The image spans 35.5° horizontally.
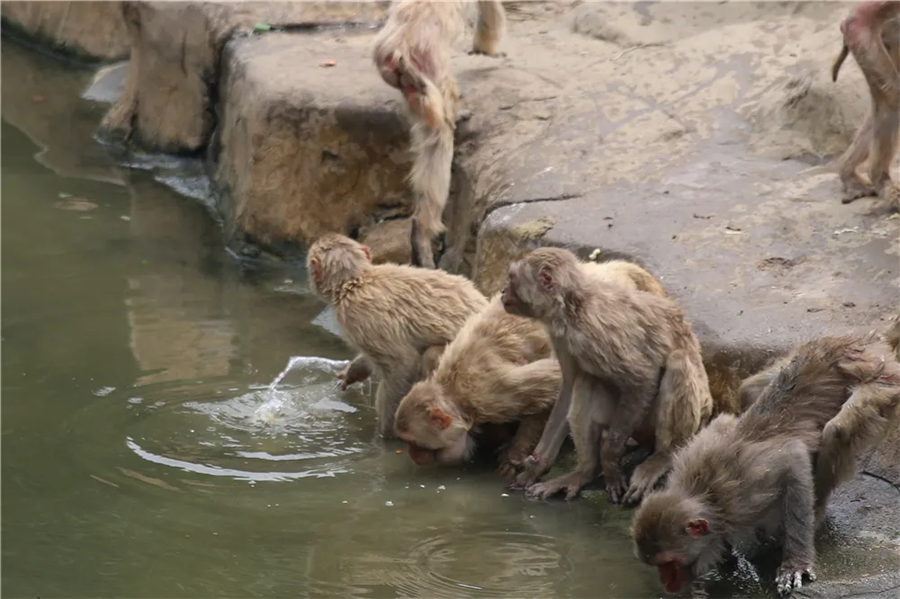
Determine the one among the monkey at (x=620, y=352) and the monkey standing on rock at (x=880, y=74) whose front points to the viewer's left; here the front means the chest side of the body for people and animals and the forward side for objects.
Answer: the monkey

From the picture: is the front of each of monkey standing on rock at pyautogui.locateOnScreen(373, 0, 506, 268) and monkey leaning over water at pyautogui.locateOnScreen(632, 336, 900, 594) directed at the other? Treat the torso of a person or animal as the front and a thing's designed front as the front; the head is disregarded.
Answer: no

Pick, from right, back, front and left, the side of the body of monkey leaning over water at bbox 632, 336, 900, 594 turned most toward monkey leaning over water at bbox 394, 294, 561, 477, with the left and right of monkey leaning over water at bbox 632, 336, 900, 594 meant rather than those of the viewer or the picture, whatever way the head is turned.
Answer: right

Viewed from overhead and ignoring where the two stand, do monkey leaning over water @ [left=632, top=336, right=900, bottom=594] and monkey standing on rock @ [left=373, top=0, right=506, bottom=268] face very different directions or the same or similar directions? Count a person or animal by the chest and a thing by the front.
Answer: very different directions

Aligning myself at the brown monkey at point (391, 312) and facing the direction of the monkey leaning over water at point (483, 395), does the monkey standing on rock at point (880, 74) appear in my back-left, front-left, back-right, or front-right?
front-left

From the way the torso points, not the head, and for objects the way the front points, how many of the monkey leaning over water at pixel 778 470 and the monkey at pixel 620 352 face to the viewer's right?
0

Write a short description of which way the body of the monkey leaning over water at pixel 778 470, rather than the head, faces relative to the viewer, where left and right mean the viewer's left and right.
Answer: facing the viewer and to the left of the viewer

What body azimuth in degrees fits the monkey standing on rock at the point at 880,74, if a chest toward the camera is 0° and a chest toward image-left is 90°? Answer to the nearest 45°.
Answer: approximately 270°

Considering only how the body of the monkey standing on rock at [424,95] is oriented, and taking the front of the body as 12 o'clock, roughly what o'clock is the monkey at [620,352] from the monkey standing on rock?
The monkey is roughly at 4 o'clock from the monkey standing on rock.

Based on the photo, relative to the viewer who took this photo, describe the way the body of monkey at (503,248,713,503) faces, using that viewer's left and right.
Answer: facing to the left of the viewer

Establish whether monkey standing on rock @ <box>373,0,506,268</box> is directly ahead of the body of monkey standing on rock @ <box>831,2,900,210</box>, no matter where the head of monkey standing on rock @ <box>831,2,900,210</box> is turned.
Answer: no

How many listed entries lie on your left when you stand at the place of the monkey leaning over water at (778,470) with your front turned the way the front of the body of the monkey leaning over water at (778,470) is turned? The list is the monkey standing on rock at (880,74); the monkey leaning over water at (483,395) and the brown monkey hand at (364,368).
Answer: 0

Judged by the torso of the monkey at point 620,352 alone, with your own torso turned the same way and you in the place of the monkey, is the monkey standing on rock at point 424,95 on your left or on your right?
on your right

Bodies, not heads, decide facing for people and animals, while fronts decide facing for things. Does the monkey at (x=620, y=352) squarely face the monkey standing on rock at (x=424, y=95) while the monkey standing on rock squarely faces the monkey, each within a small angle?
no

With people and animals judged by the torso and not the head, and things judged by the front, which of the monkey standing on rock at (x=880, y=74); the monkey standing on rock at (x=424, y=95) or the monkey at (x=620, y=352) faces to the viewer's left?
the monkey
